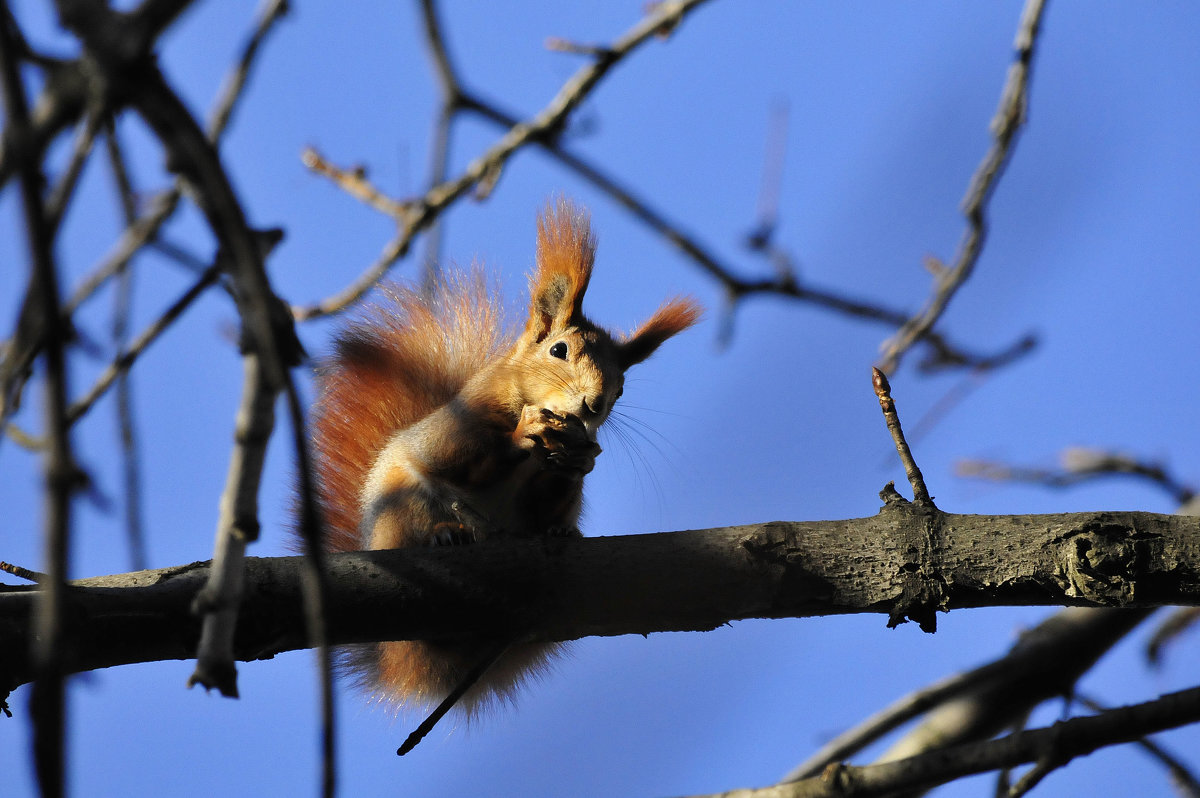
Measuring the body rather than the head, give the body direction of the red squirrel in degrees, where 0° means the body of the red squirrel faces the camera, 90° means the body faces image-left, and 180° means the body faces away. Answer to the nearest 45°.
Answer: approximately 315°
